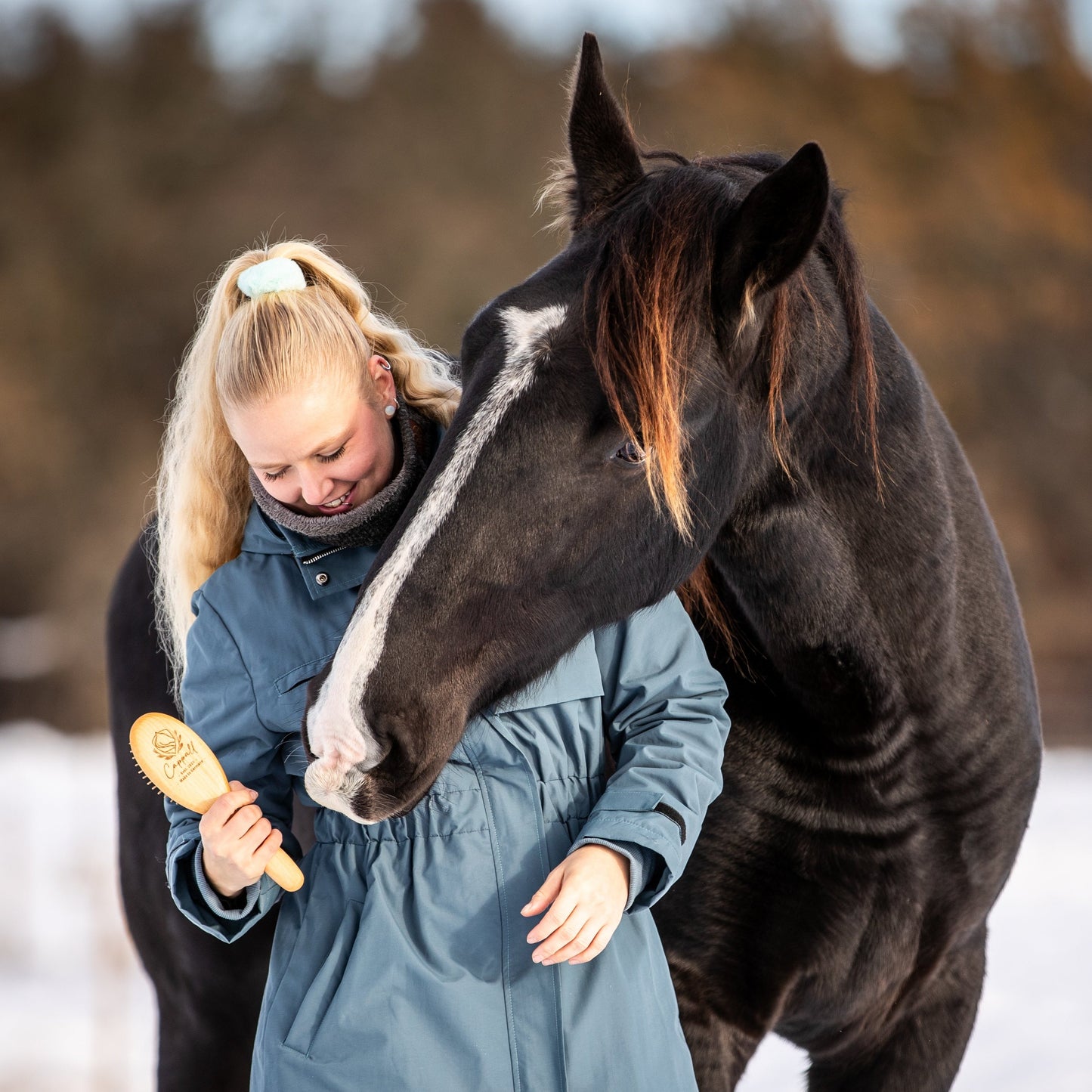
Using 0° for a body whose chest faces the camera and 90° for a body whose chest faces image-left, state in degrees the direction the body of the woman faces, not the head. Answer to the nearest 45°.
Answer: approximately 0°
